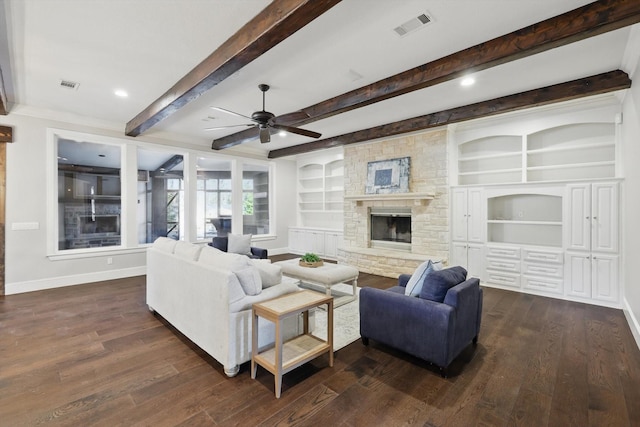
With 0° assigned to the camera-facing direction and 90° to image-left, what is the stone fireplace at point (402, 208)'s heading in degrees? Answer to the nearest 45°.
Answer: approximately 45°

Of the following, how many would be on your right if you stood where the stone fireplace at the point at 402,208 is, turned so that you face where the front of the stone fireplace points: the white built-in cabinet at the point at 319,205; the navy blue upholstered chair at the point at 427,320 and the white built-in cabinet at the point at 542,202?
1

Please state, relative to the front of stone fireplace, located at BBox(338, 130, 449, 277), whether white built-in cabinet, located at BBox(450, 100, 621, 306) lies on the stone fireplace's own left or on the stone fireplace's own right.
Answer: on the stone fireplace's own left

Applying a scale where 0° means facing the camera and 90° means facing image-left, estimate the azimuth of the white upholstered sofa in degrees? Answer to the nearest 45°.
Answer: approximately 225°
